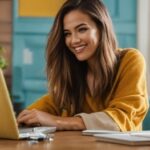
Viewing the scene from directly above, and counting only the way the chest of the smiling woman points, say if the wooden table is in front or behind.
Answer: in front

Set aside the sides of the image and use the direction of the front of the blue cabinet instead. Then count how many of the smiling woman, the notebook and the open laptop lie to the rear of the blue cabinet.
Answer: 0

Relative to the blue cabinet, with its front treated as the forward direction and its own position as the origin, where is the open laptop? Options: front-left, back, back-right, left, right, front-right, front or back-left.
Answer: front

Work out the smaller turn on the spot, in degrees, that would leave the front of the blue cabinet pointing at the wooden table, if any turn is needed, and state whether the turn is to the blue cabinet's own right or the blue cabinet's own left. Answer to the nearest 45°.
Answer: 0° — it already faces it

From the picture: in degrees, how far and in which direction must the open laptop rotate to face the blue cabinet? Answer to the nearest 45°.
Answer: approximately 45° to its left

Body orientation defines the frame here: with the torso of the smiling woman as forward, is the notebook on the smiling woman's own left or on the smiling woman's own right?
on the smiling woman's own left

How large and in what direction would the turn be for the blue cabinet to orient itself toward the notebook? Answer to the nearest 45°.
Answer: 0° — it already faces it

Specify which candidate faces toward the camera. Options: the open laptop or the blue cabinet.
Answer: the blue cabinet

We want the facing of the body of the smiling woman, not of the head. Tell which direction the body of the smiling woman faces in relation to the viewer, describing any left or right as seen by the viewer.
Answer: facing the viewer and to the left of the viewer

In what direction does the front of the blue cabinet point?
toward the camera

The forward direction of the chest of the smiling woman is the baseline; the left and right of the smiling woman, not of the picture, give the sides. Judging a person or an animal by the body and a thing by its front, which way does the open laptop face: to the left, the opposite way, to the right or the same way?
the opposite way

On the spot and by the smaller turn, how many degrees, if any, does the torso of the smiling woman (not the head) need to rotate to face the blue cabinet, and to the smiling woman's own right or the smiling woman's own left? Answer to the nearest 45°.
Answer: approximately 135° to the smiling woman's own right

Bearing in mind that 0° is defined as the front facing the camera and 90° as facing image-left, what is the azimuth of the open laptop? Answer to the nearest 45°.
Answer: approximately 225°

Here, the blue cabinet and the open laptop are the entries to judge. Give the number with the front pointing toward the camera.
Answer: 1
